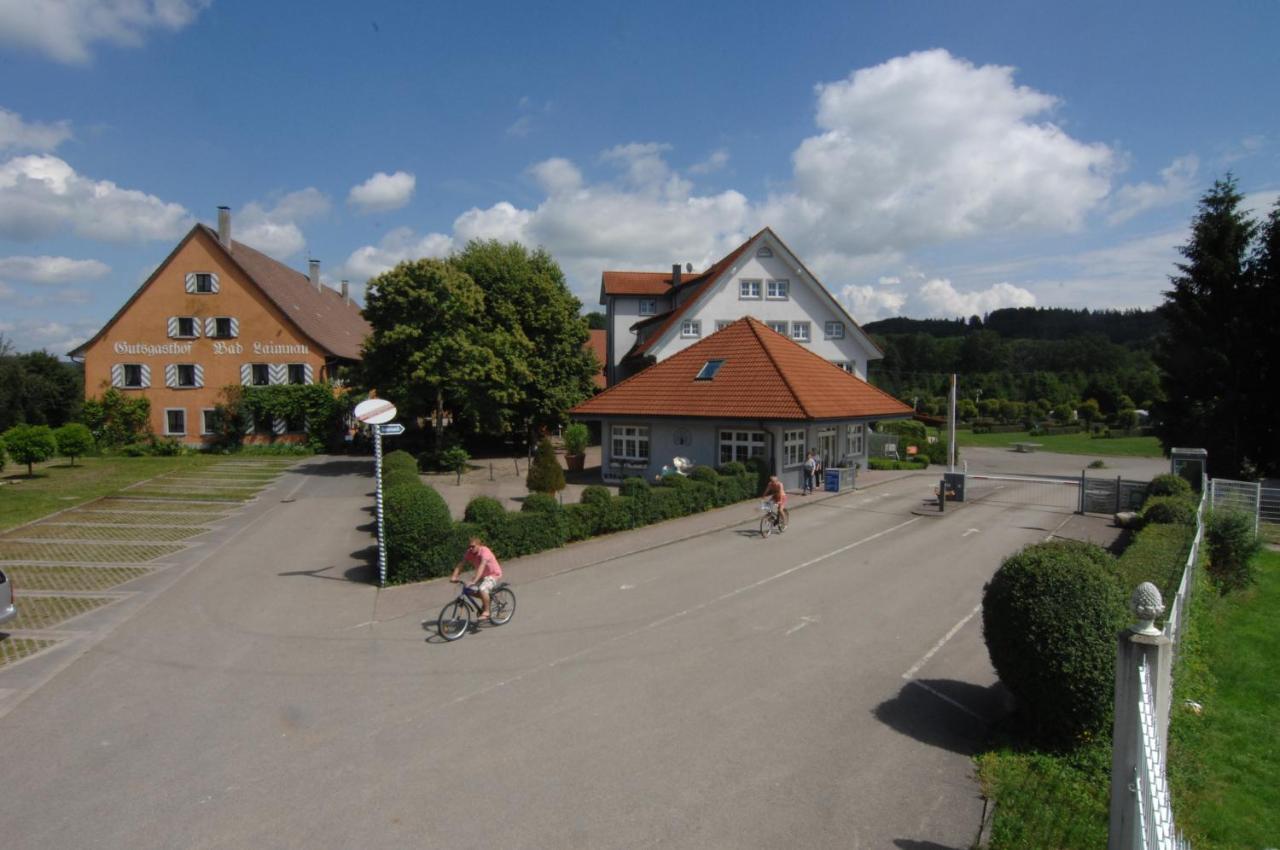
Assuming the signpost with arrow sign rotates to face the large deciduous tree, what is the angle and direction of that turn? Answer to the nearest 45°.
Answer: approximately 180°

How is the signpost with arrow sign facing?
toward the camera

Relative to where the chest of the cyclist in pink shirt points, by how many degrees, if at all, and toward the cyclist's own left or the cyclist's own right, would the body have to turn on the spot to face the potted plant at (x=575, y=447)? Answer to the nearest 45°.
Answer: approximately 135° to the cyclist's own right

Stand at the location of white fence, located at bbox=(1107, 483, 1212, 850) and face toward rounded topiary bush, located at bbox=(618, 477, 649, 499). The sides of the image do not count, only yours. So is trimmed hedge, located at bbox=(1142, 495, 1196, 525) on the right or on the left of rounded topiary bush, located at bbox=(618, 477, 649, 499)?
right

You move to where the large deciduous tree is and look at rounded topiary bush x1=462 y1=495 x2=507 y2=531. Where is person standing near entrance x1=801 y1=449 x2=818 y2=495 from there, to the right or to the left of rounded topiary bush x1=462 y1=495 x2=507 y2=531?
left

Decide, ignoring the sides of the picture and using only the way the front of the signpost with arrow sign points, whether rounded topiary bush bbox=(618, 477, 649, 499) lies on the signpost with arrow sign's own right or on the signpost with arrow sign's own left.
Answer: on the signpost with arrow sign's own left

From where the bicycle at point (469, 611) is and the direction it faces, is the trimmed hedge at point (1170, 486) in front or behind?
behind

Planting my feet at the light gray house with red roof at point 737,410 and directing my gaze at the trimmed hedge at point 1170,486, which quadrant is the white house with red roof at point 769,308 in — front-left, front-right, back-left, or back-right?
back-left

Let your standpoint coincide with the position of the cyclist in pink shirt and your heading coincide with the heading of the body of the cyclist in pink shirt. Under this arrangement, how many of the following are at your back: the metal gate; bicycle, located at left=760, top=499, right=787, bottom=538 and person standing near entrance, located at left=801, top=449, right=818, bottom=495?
3
